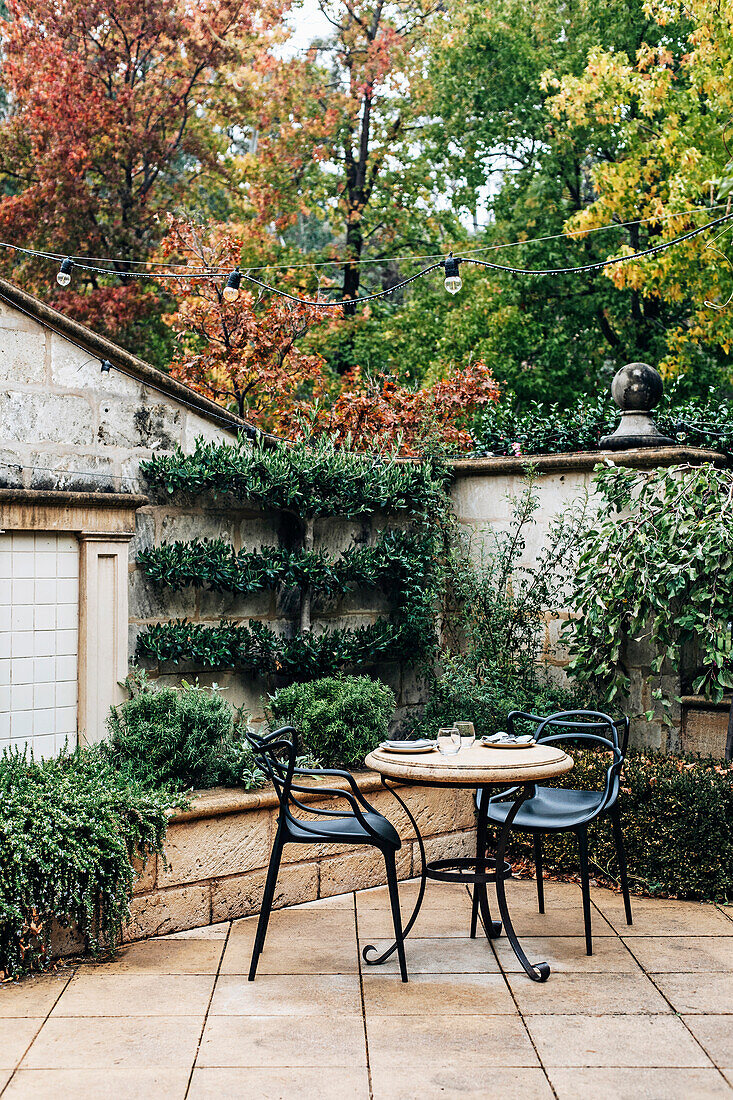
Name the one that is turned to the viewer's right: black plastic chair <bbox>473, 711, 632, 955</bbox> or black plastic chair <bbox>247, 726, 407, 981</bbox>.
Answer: black plastic chair <bbox>247, 726, 407, 981</bbox>

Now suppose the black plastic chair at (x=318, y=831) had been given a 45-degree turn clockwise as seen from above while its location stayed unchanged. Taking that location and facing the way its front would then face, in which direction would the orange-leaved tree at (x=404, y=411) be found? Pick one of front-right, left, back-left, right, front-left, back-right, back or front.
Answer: back-left

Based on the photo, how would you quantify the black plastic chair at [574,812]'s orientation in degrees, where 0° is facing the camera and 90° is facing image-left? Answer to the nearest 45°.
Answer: approximately 45°

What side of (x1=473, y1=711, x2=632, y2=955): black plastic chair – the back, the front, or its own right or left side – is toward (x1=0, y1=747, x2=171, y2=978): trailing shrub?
front

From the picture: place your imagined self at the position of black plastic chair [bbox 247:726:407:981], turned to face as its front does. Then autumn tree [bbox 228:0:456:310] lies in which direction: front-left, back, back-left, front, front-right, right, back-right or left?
left

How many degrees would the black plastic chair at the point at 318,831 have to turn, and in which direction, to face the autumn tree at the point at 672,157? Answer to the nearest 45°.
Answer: approximately 45° to its left

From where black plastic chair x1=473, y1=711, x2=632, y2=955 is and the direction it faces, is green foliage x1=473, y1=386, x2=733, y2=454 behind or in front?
behind

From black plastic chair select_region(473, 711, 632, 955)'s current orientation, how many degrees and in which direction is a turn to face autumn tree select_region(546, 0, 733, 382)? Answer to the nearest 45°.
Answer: approximately 135° to its right

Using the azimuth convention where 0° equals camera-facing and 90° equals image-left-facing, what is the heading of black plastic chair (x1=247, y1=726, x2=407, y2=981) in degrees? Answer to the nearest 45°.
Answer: approximately 270°

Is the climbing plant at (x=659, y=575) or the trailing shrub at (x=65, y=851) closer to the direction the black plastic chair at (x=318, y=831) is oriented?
the climbing plant

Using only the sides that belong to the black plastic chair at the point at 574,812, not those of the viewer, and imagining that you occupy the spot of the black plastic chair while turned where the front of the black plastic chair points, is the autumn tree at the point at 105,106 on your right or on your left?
on your right

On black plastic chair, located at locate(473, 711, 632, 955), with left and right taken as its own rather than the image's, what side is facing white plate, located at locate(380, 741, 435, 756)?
front

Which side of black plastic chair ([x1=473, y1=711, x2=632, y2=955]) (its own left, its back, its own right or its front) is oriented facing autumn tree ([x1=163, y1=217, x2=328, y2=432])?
right

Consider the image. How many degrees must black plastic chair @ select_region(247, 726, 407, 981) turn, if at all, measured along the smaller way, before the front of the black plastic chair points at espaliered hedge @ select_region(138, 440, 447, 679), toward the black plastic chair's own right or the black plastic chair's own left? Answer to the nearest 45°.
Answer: approximately 90° to the black plastic chair's own left

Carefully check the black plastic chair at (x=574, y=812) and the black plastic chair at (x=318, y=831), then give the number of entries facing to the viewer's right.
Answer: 1

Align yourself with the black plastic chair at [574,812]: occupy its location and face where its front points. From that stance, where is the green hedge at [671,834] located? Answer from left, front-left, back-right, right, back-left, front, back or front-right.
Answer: back
